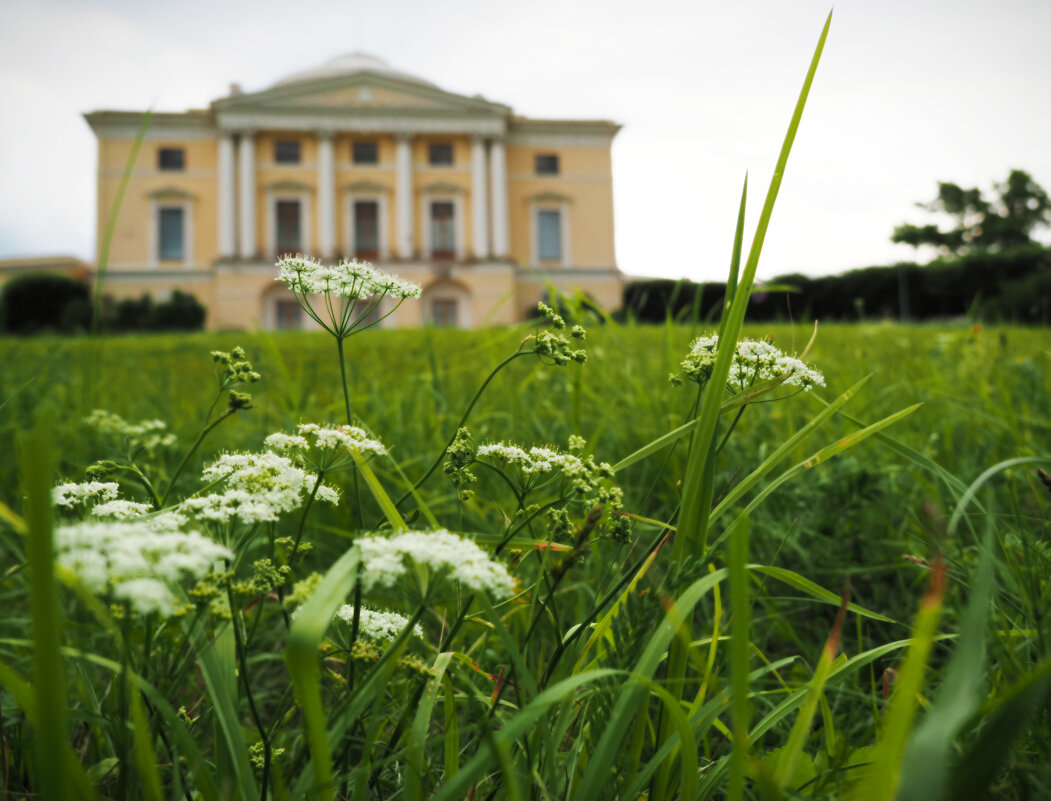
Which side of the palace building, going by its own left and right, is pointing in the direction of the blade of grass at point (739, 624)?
front

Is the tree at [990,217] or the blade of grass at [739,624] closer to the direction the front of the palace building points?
the blade of grass

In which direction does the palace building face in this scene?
toward the camera

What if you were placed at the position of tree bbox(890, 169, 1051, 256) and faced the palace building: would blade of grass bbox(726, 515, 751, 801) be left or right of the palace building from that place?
left

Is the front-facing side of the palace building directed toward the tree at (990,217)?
no
